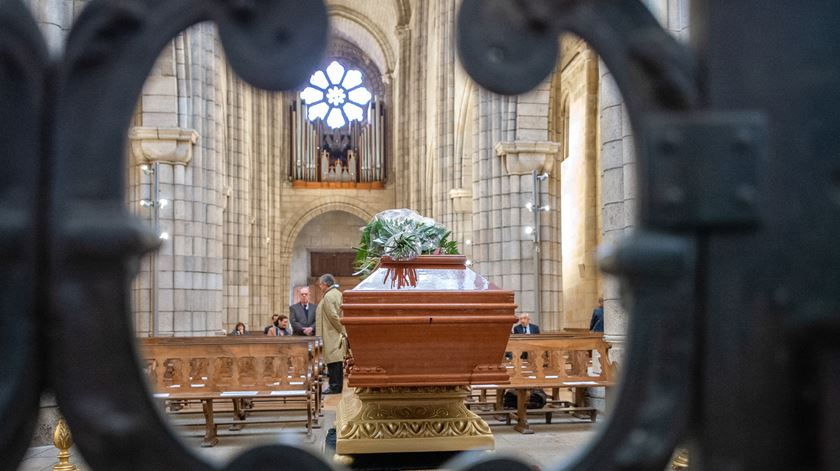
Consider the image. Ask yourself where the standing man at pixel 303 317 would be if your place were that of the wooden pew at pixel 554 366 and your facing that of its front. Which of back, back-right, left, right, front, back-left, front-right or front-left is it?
back-right

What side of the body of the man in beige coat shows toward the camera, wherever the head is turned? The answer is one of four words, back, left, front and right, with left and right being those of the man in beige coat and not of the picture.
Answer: left

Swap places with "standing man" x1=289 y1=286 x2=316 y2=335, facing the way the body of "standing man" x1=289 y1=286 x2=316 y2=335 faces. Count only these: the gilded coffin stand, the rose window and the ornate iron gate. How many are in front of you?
2

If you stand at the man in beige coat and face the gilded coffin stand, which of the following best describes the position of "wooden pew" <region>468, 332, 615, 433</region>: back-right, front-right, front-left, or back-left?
front-left

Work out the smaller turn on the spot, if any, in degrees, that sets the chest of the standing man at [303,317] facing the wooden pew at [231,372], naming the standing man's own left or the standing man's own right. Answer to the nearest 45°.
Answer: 0° — they already face it

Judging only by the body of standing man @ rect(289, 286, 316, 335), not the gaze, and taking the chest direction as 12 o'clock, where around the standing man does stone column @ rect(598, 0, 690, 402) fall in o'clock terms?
The stone column is roughly at 11 o'clock from the standing man.

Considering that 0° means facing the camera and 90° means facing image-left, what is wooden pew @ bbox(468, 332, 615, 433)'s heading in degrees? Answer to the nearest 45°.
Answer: approximately 0°

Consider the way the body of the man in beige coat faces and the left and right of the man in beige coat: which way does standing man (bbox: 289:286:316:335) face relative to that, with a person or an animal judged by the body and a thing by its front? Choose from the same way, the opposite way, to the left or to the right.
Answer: to the left

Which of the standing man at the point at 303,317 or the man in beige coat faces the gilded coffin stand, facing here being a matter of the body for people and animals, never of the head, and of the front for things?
the standing man

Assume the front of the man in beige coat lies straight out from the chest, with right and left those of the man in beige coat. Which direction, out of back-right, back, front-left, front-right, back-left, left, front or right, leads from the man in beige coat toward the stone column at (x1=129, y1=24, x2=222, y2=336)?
front-right

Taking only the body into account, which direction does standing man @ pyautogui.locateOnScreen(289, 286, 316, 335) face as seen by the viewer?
toward the camera

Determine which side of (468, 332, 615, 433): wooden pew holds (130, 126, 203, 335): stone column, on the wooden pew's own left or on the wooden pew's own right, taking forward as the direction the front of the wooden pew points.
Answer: on the wooden pew's own right

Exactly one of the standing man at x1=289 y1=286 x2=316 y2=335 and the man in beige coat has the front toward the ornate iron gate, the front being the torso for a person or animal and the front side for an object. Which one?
the standing man

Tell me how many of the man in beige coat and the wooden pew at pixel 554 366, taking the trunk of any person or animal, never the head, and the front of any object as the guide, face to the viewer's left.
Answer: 1

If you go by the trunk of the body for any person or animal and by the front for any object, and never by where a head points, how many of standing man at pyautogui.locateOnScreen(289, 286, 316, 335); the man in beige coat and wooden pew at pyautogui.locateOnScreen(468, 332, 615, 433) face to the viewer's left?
1
